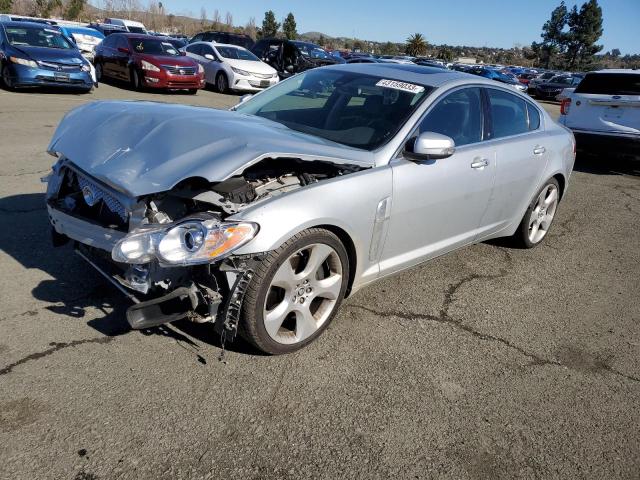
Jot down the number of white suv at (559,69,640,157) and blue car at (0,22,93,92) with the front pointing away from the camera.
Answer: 1

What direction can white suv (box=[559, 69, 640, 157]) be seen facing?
away from the camera

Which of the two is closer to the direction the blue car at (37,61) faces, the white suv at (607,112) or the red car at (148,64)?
the white suv

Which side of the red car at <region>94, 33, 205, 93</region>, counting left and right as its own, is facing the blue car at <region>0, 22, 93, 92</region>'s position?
right

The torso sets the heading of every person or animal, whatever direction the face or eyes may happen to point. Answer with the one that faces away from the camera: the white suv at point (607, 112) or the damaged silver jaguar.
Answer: the white suv

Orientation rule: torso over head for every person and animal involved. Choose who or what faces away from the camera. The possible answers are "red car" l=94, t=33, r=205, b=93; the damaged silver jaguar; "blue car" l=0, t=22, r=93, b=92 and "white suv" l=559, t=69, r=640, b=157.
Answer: the white suv

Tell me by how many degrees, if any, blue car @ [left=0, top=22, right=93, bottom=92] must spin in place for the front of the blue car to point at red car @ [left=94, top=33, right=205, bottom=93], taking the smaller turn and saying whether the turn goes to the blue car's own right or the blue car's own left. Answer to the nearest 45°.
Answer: approximately 90° to the blue car's own left

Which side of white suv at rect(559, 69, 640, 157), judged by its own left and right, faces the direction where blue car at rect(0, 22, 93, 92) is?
left

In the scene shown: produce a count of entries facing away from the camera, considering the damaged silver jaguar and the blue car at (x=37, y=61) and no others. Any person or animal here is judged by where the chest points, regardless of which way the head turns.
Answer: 0

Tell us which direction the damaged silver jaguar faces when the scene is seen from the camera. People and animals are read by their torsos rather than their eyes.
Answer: facing the viewer and to the left of the viewer

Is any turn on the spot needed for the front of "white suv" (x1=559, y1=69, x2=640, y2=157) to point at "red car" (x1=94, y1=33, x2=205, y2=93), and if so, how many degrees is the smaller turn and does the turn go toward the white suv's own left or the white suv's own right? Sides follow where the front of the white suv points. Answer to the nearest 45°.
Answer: approximately 90° to the white suv's own left

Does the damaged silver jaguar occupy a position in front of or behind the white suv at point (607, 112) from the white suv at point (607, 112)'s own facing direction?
behind

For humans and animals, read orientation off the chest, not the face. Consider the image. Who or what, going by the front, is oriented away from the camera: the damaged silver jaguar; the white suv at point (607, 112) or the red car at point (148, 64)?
the white suv

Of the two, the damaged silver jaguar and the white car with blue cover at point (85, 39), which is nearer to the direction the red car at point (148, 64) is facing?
the damaged silver jaguar

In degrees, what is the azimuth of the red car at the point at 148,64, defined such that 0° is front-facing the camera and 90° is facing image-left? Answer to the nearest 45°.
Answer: approximately 315°

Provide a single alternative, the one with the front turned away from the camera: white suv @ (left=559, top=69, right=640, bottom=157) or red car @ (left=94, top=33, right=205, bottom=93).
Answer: the white suv
